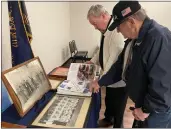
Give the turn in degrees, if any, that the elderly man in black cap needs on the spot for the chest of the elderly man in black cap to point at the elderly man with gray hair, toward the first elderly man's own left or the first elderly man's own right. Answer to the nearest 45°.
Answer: approximately 45° to the first elderly man's own right

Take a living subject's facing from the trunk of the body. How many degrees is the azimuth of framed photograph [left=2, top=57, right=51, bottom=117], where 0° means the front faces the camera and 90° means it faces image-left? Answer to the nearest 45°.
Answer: approximately 315°

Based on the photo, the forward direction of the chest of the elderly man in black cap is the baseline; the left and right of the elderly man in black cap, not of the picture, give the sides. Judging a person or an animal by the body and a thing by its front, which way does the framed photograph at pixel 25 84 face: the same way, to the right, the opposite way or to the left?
the opposite way

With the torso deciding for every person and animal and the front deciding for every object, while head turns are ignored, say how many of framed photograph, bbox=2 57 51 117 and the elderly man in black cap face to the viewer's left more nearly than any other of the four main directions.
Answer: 1

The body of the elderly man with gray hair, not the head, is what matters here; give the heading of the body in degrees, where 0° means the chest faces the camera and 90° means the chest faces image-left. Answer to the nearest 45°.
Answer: approximately 45°

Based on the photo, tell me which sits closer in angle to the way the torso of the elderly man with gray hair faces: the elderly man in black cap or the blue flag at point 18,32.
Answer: the blue flag

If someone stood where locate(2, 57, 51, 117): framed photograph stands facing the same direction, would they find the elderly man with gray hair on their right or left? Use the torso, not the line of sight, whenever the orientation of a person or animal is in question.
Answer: on their left

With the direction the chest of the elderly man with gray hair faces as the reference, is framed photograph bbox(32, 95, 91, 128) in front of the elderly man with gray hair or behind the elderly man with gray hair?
in front

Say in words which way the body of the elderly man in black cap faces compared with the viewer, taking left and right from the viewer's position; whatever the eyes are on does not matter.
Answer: facing to the left of the viewer

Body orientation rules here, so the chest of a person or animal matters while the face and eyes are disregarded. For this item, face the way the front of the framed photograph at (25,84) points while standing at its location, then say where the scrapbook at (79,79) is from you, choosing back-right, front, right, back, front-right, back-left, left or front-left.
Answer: left

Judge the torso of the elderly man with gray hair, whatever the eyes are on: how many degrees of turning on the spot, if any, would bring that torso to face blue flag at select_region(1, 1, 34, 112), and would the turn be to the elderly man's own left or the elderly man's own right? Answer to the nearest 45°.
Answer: approximately 45° to the elderly man's own right

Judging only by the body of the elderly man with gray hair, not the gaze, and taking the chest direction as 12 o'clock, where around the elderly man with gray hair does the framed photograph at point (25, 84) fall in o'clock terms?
The framed photograph is roughly at 12 o'clock from the elderly man with gray hair.

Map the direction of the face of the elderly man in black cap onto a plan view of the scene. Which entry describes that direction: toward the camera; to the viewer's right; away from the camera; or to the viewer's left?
to the viewer's left
